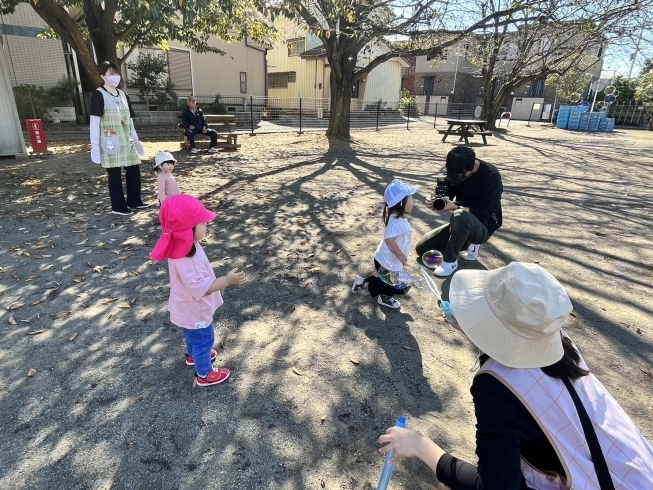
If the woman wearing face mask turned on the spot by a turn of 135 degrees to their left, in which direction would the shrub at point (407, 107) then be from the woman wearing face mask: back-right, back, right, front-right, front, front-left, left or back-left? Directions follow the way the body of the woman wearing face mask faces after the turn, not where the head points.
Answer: front-right

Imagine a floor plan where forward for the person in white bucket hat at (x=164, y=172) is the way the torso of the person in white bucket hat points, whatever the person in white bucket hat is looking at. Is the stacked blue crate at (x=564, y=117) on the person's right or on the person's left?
on the person's left

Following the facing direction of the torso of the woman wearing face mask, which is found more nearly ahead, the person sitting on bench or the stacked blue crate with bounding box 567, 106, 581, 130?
the stacked blue crate

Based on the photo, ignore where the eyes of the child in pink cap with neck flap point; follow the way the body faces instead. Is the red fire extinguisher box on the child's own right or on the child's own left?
on the child's own left

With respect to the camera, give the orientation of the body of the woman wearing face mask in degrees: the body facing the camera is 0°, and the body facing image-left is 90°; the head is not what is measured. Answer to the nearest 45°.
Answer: approximately 315°

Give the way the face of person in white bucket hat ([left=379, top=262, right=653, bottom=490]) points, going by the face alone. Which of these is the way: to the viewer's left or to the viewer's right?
to the viewer's left

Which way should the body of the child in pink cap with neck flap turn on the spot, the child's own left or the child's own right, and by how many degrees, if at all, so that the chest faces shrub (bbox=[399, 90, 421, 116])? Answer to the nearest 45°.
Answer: approximately 45° to the child's own left

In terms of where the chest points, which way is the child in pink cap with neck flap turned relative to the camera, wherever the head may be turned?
to the viewer's right

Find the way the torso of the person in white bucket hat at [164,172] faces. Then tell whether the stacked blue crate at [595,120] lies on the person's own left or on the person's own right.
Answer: on the person's own left

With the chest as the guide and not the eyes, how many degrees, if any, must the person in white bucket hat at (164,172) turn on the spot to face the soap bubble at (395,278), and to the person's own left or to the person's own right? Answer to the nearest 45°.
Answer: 0° — they already face it

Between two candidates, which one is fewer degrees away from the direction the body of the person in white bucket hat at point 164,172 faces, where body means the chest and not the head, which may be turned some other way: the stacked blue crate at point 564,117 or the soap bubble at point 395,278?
the soap bubble

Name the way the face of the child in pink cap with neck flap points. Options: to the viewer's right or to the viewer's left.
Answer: to the viewer's right

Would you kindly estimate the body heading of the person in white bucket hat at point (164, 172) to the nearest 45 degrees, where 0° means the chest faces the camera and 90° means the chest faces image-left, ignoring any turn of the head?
approximately 315°
